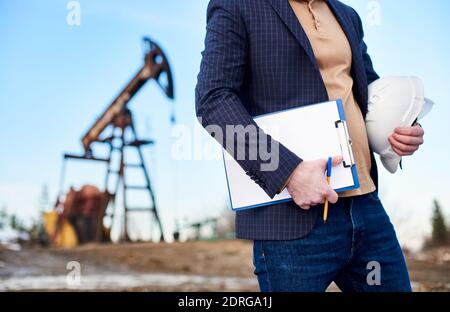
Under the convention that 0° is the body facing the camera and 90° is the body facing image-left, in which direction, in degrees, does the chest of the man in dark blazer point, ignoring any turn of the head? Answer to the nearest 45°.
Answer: approximately 315°
